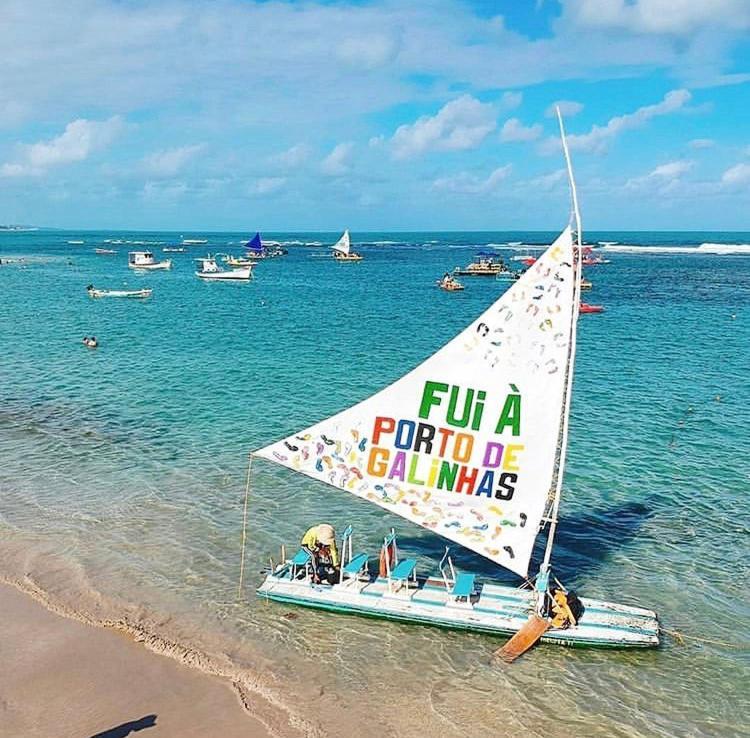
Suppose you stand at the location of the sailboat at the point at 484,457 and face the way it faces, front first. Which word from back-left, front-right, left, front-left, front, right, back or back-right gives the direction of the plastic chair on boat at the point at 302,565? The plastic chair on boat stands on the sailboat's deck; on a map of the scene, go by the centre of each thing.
back

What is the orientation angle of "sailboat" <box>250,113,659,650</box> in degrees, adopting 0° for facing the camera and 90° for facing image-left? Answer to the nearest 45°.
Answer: approximately 270°
